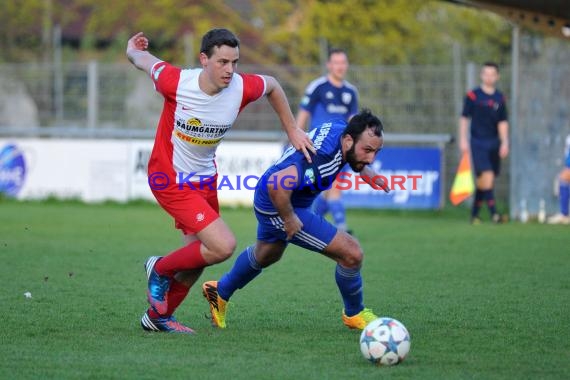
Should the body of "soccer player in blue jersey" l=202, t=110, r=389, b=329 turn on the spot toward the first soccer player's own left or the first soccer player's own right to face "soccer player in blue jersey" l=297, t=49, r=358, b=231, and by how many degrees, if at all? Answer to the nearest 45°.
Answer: approximately 90° to the first soccer player's own left

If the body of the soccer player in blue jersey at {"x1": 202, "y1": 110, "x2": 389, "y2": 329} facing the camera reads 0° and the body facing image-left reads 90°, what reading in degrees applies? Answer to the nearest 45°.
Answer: approximately 270°

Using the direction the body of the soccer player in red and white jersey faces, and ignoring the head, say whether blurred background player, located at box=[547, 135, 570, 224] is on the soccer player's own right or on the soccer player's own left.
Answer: on the soccer player's own left

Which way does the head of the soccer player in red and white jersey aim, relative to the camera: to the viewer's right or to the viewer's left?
to the viewer's right

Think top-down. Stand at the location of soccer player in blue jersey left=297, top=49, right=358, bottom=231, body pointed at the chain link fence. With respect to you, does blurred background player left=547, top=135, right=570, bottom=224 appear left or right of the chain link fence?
right

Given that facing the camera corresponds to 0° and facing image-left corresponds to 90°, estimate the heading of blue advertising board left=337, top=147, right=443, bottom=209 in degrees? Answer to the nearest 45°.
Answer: approximately 0°

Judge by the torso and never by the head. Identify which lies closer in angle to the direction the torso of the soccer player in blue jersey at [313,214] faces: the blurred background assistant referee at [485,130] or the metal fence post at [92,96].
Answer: the blurred background assistant referee
